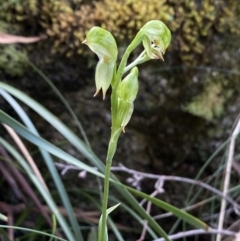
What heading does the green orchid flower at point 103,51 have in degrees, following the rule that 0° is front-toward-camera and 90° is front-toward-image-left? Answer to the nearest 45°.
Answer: approximately 90°
